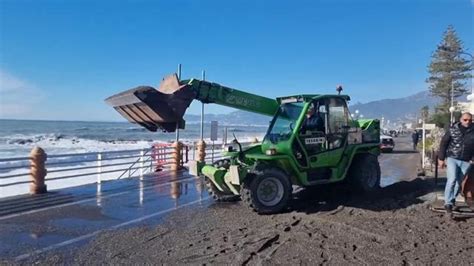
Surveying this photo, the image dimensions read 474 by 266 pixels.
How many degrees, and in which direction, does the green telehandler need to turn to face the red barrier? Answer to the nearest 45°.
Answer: approximately 90° to its right

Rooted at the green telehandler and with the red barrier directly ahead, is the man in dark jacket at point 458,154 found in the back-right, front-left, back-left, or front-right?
back-right

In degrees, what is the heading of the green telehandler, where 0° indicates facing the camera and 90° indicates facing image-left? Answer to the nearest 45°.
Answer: approximately 45°

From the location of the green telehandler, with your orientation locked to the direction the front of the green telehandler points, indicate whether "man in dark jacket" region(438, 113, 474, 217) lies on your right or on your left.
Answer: on your left
